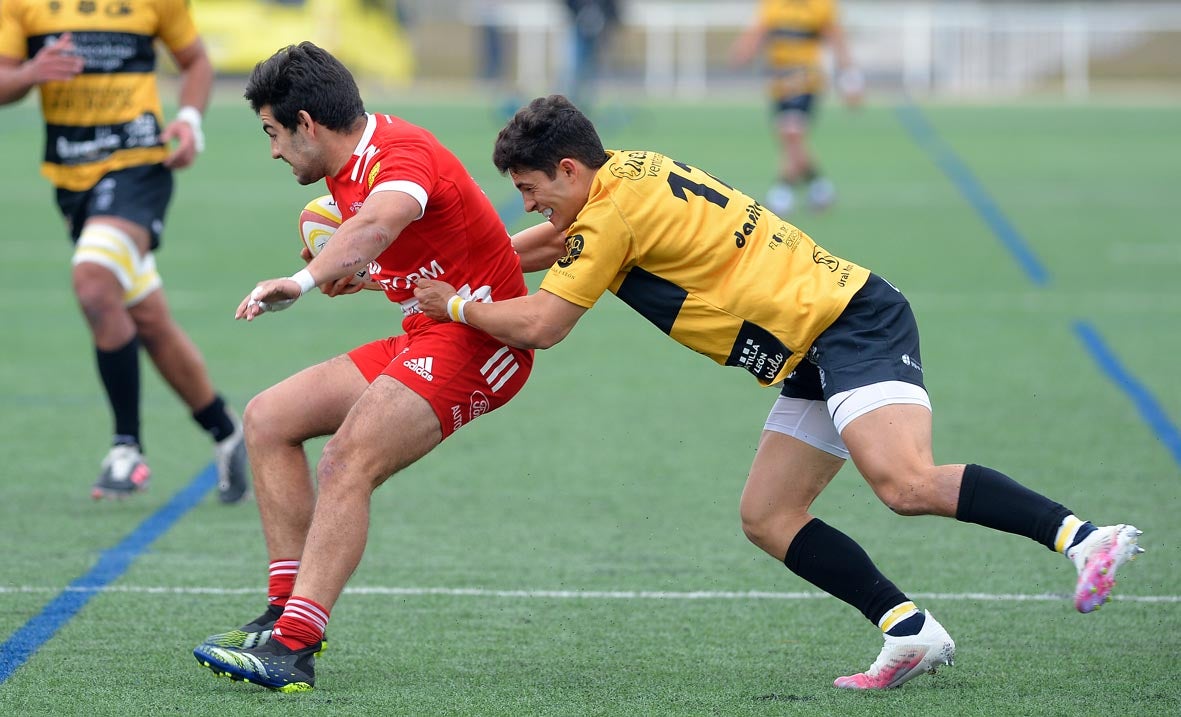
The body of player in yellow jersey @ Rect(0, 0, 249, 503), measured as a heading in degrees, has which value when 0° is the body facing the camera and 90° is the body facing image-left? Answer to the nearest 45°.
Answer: approximately 0°

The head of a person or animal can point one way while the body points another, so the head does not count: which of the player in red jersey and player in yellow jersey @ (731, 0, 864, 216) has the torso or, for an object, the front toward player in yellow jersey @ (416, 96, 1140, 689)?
player in yellow jersey @ (731, 0, 864, 216)

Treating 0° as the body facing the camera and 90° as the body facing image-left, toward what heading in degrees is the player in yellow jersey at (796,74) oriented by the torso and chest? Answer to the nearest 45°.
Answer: approximately 0°

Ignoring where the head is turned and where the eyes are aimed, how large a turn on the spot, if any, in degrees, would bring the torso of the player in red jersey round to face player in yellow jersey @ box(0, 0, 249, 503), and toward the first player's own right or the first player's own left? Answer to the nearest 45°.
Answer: approximately 90° to the first player's own right

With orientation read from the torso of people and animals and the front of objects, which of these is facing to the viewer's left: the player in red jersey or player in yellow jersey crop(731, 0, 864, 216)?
the player in red jersey

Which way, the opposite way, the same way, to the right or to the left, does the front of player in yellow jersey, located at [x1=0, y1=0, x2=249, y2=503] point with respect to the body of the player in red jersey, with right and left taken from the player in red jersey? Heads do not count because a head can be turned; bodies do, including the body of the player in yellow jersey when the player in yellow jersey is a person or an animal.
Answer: to the left

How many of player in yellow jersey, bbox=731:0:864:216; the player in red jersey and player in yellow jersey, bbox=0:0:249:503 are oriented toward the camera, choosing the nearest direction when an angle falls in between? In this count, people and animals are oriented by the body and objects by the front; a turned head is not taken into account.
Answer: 2

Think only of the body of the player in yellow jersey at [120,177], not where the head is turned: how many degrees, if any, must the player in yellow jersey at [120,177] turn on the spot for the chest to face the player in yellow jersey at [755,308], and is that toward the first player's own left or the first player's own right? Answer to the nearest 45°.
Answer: approximately 45° to the first player's own left

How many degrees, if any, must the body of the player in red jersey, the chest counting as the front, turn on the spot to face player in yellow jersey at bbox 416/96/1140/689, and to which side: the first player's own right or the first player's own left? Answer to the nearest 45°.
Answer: approximately 180°

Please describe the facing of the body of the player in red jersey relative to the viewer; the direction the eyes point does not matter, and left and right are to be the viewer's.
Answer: facing to the left of the viewer

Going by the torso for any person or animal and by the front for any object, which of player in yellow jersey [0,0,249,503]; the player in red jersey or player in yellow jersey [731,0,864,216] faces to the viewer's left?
the player in red jersey
